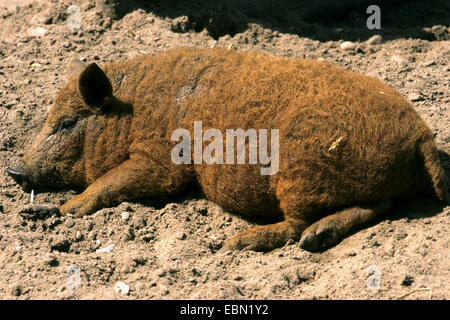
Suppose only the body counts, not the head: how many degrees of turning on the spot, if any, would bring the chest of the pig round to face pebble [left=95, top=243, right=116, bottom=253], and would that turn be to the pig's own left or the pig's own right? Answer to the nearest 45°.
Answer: approximately 45° to the pig's own left

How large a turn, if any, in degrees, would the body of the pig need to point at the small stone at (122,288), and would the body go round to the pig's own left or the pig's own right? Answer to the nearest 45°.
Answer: approximately 45° to the pig's own left

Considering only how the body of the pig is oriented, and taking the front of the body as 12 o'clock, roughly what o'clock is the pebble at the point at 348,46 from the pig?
The pebble is roughly at 4 o'clock from the pig.

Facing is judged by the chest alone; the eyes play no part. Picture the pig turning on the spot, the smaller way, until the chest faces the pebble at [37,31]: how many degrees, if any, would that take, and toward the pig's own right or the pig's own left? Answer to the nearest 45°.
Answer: approximately 45° to the pig's own right

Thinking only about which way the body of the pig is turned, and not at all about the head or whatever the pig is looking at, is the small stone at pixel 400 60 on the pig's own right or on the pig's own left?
on the pig's own right

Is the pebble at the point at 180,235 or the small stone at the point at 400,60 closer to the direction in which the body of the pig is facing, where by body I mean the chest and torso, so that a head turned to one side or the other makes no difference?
the pebble

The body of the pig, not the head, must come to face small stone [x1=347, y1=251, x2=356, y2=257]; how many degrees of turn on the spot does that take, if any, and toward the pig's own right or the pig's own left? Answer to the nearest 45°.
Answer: approximately 135° to the pig's own left

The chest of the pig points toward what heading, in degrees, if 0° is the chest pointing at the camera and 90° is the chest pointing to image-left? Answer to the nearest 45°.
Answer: approximately 90°

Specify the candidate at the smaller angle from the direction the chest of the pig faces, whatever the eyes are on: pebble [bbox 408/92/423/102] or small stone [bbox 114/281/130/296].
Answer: the small stone

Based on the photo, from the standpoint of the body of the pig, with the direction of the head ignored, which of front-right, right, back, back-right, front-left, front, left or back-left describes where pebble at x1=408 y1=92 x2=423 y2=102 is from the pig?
back-right

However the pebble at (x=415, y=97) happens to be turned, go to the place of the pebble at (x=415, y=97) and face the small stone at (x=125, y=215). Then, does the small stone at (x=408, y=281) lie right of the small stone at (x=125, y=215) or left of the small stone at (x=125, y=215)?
left

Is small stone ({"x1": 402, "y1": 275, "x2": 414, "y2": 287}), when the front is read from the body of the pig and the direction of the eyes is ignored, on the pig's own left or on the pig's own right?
on the pig's own left
